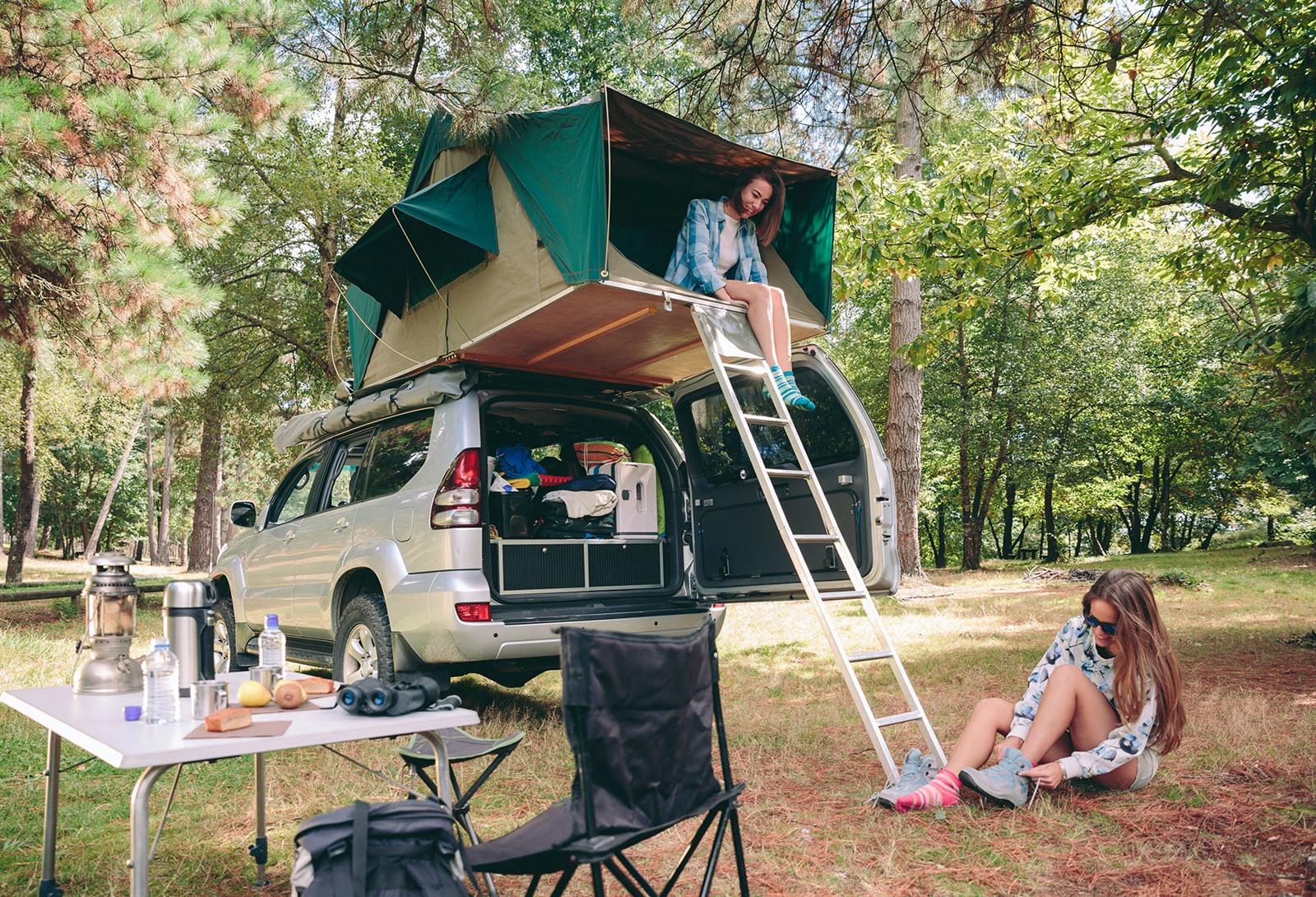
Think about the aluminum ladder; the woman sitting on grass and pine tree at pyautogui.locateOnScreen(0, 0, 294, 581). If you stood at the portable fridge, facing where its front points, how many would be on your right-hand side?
1

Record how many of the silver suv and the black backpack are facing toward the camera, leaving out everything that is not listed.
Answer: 1

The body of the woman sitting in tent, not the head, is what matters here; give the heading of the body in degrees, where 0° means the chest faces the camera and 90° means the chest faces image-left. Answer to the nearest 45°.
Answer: approximately 315°

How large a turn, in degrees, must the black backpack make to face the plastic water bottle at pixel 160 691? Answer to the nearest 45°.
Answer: approximately 135° to its right

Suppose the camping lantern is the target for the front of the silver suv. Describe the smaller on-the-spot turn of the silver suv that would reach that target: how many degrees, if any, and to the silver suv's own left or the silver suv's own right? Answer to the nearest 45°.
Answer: approximately 90° to the silver suv's own left

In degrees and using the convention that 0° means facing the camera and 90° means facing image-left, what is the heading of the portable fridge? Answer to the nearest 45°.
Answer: approximately 0°

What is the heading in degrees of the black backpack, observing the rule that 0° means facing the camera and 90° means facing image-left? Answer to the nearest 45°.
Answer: approximately 0°

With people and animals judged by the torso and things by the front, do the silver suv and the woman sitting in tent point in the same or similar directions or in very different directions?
very different directions

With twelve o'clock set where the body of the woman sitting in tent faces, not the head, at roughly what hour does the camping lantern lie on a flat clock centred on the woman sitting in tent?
The camping lantern is roughly at 3 o'clock from the woman sitting in tent.

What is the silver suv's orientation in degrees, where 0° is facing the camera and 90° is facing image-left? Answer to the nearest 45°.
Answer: approximately 135°

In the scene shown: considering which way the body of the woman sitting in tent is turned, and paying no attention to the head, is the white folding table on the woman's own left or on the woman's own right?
on the woman's own right
